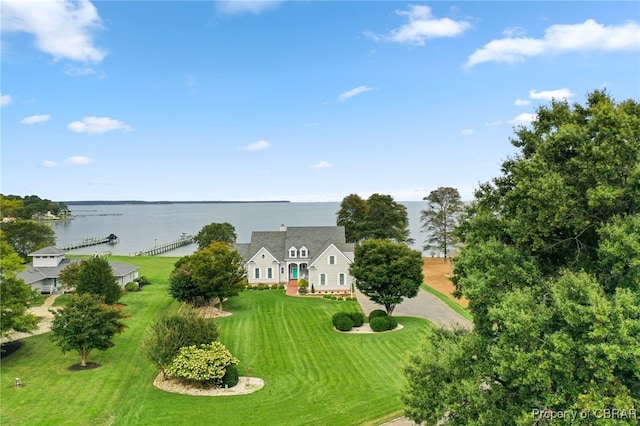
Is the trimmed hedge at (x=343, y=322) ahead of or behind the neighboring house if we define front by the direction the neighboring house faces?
ahead

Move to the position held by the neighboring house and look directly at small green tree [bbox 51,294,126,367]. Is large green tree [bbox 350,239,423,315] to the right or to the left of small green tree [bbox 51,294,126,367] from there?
left

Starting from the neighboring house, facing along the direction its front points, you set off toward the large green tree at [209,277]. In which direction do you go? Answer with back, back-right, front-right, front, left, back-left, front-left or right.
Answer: front-left

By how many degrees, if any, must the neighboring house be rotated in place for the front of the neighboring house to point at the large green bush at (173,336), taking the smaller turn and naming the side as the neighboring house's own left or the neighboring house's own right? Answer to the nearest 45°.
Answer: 0° — it already faces it

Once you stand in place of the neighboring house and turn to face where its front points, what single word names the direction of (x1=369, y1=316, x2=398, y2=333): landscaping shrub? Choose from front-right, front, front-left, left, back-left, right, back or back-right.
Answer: front-left

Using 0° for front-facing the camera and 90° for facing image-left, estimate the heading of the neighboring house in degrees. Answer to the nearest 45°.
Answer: approximately 0°

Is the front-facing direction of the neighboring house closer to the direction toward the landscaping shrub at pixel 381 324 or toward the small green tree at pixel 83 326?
the small green tree

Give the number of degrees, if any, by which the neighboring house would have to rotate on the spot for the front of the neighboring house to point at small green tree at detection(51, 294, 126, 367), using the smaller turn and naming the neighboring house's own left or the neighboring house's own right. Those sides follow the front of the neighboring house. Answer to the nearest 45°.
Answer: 0° — it already faces it

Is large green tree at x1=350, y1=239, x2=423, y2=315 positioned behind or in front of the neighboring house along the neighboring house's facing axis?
in front
